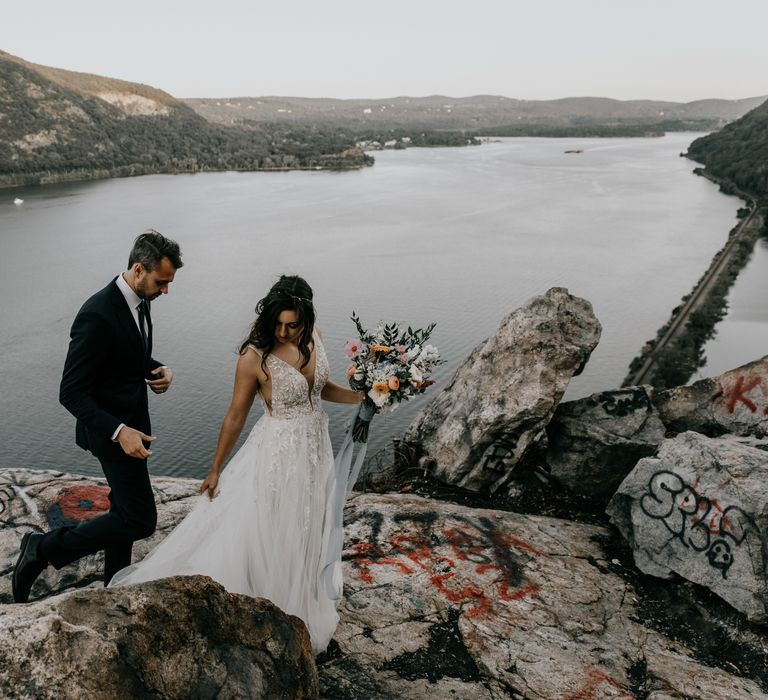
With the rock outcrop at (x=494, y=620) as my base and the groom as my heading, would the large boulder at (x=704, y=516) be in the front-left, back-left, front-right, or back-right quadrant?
back-right

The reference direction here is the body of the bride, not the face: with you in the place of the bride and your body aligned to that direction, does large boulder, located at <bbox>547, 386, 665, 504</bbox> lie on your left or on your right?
on your left

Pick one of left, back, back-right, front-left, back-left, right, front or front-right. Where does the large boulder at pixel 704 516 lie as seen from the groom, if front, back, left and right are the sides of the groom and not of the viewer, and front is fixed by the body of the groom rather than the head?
front

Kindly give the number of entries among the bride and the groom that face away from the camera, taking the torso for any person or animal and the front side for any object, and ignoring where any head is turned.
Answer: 0

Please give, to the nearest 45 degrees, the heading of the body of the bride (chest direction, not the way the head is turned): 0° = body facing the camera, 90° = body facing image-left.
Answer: approximately 315°

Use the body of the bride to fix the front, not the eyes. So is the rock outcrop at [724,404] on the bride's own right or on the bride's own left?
on the bride's own left

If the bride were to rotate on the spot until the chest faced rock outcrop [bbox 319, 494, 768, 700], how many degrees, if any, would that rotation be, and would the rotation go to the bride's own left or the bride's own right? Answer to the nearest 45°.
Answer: approximately 45° to the bride's own left

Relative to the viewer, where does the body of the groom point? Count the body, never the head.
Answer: to the viewer's right

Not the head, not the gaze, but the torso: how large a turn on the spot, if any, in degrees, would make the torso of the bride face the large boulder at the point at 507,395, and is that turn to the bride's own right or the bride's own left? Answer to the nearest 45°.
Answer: approximately 90° to the bride's own left
